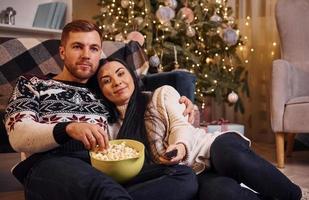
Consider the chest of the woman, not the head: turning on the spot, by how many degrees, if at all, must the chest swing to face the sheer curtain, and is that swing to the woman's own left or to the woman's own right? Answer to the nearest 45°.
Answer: approximately 180°

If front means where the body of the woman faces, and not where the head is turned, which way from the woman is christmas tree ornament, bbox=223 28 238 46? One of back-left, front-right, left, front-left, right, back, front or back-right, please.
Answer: back

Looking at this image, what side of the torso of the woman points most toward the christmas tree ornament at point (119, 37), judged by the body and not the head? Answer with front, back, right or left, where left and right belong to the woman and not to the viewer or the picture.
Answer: back

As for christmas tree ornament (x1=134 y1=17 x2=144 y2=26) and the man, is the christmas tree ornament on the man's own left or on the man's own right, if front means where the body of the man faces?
on the man's own left

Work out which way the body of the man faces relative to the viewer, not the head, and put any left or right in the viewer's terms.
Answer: facing the viewer and to the right of the viewer

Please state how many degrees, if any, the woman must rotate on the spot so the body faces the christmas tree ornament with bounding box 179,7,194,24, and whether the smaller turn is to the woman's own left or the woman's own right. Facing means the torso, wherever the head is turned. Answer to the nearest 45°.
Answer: approximately 180°

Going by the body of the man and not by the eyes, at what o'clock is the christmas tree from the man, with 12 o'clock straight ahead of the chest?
The christmas tree is roughly at 8 o'clock from the man.

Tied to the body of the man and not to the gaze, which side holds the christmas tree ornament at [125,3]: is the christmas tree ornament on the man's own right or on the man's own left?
on the man's own left

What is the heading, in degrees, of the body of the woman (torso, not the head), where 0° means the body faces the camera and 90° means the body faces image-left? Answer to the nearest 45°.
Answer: approximately 0°

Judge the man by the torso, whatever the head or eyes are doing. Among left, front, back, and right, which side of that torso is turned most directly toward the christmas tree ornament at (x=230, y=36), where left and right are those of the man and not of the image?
left

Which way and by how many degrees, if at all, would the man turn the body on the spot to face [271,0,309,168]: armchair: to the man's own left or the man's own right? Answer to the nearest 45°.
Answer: approximately 90° to the man's own left

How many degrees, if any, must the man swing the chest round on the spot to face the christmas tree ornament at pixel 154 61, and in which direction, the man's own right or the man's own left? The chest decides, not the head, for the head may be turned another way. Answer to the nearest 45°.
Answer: approximately 135° to the man's own left
